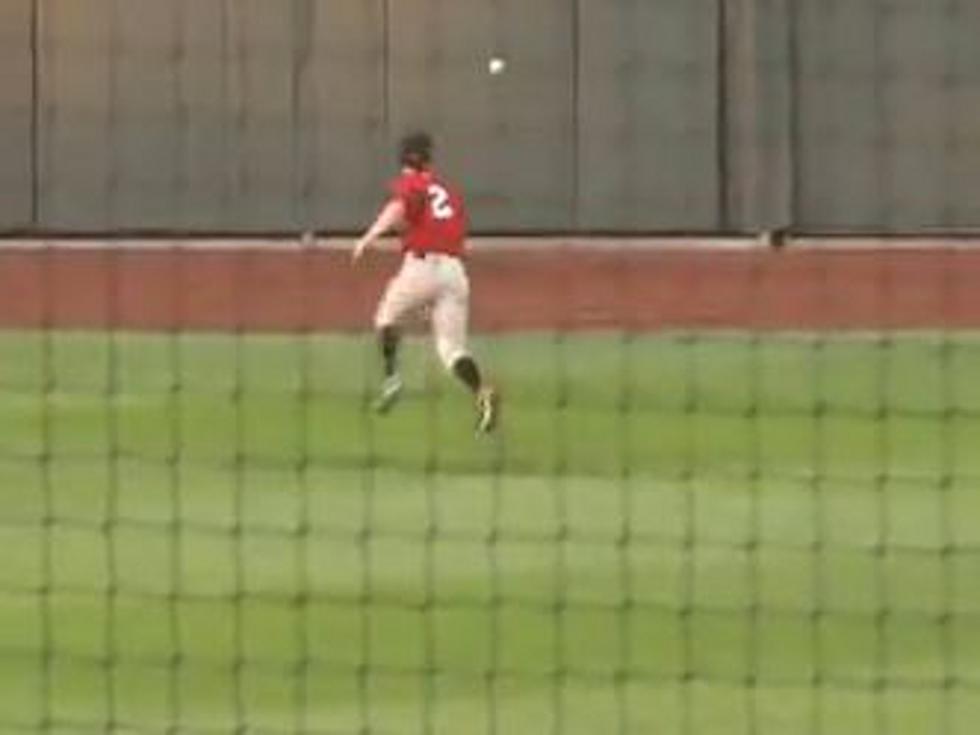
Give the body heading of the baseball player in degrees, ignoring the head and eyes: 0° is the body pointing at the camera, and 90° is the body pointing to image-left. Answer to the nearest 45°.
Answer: approximately 135°
